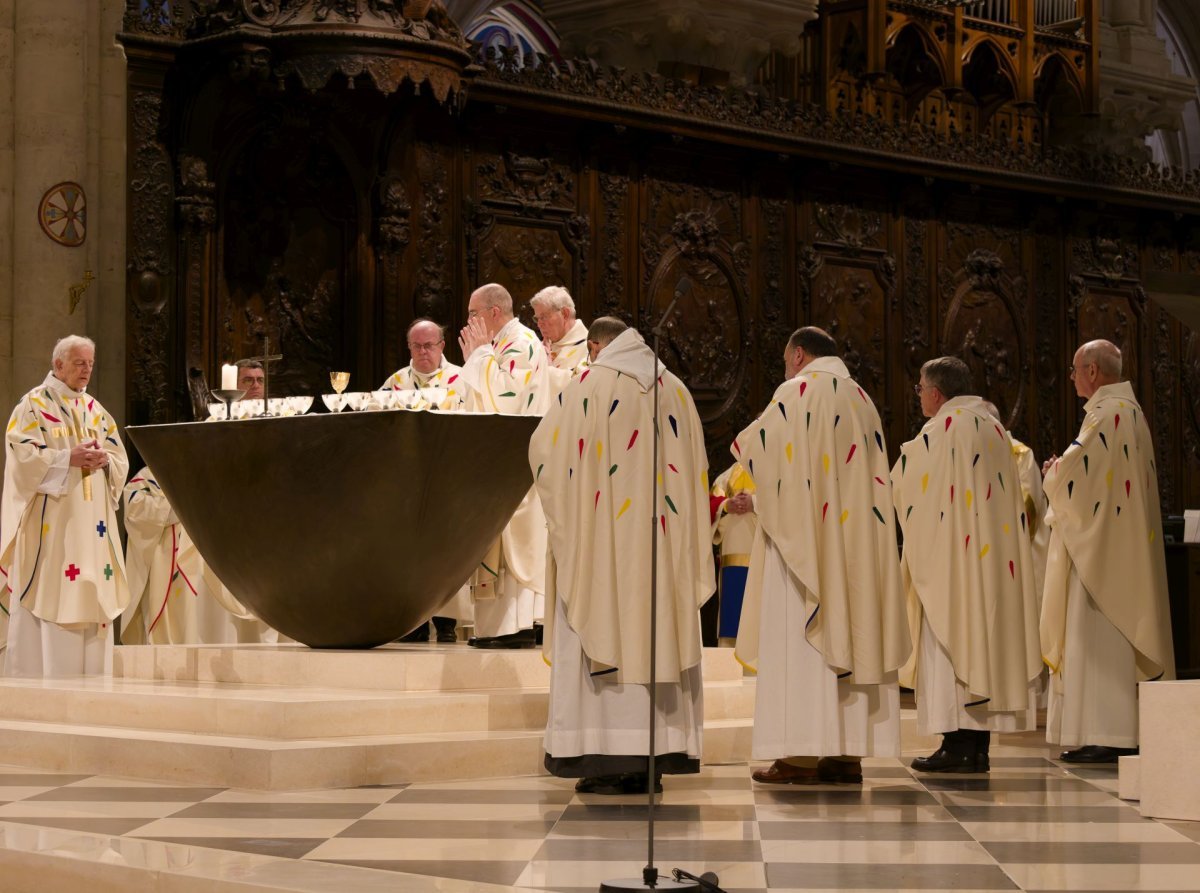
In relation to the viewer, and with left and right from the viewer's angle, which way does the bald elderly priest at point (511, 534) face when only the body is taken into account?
facing to the left of the viewer

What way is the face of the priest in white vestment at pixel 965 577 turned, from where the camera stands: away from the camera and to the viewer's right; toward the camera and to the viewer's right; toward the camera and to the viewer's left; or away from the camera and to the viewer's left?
away from the camera and to the viewer's left

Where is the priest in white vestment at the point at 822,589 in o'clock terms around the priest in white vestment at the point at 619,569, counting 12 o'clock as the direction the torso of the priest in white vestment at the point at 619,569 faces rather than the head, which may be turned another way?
the priest in white vestment at the point at 822,589 is roughly at 4 o'clock from the priest in white vestment at the point at 619,569.

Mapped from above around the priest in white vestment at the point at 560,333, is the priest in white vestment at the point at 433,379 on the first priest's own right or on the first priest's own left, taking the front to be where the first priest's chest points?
on the first priest's own right

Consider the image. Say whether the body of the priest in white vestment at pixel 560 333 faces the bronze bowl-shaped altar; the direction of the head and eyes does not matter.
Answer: yes

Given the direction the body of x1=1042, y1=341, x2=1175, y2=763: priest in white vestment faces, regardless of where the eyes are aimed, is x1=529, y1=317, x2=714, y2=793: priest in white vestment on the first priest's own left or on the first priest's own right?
on the first priest's own left

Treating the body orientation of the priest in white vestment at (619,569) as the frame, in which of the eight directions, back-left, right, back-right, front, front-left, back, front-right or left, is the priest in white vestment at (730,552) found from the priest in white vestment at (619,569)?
front-right

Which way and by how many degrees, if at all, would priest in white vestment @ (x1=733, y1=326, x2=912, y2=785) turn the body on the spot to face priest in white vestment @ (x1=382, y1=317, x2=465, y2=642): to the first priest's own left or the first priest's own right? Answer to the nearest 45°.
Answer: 0° — they already face them

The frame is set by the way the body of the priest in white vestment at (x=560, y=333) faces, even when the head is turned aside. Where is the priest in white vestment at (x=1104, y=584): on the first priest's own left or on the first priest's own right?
on the first priest's own left

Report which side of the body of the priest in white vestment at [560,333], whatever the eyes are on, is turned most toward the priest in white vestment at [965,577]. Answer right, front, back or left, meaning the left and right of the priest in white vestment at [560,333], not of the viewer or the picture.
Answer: left
